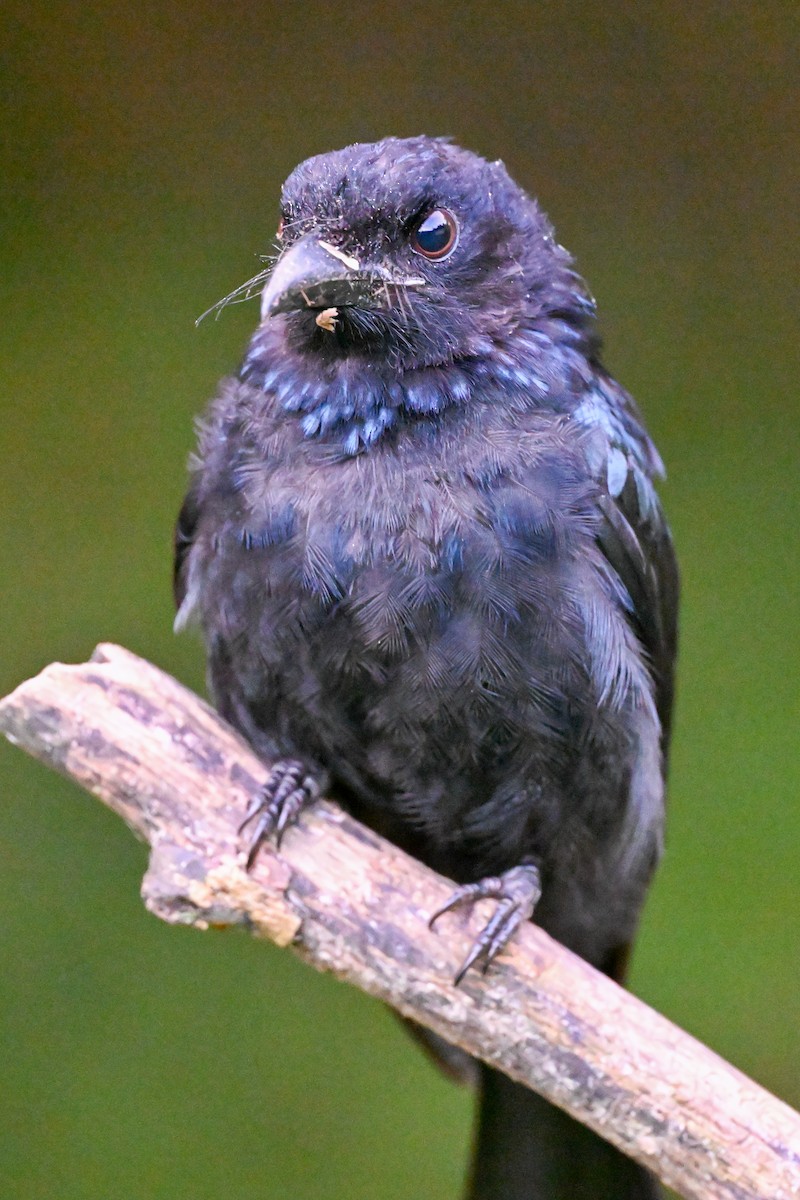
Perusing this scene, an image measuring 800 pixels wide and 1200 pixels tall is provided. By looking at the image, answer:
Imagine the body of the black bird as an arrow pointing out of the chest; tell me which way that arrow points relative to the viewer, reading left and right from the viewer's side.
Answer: facing the viewer and to the left of the viewer
